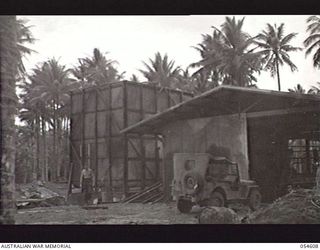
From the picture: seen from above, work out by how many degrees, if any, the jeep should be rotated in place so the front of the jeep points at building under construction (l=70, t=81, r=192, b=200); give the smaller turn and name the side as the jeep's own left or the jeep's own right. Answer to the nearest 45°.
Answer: approximately 135° to the jeep's own left

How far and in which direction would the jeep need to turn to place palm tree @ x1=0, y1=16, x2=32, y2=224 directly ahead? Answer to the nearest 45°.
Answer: approximately 135° to its left

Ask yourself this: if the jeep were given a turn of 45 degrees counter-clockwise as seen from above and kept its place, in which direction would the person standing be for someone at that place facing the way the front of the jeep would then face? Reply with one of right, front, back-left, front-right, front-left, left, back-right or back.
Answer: left

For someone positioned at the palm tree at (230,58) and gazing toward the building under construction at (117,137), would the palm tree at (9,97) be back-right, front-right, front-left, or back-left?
front-left

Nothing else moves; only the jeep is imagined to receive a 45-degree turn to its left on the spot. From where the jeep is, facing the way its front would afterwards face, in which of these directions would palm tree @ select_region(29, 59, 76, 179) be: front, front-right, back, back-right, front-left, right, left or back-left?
left

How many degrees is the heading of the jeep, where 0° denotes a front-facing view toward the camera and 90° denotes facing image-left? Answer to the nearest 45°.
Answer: approximately 225°
